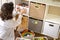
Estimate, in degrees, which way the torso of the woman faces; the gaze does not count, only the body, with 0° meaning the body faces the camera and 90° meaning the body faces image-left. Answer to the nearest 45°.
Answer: approximately 225°

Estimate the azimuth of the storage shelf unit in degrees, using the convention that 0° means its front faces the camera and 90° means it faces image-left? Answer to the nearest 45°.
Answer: approximately 45°

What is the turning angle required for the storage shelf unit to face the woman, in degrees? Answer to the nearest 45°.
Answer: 0° — it already faces them

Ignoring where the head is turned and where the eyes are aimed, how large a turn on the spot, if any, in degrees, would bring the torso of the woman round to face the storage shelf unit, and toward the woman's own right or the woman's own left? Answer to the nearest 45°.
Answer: approximately 45° to the woman's own right

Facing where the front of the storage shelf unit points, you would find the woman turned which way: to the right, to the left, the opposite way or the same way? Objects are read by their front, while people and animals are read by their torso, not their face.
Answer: the opposite way
